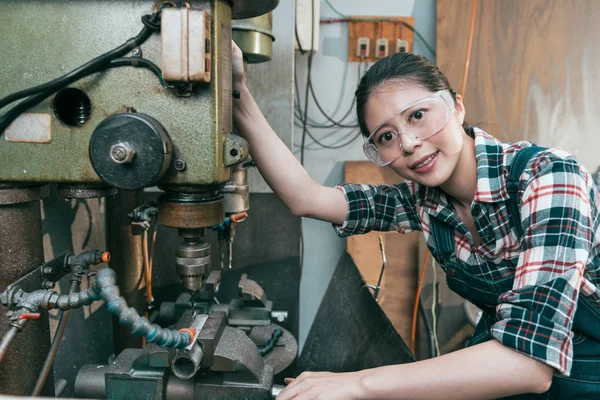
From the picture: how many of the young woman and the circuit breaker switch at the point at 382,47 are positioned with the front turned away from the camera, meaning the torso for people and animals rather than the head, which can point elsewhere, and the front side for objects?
0

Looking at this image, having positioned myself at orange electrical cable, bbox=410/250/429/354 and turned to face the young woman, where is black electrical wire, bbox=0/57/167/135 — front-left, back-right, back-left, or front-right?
front-right

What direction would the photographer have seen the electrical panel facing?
facing the viewer

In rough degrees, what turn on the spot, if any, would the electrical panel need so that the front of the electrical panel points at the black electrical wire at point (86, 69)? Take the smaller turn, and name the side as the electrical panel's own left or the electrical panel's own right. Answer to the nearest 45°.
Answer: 0° — it already faces it

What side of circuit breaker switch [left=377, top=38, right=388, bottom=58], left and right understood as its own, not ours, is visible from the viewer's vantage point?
front

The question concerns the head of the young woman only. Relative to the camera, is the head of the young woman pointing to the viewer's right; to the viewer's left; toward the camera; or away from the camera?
toward the camera

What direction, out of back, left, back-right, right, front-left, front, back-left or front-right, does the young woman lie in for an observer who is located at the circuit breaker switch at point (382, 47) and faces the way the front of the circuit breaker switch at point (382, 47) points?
front

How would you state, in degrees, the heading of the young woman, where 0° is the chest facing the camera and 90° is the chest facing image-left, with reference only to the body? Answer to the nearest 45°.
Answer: approximately 45°

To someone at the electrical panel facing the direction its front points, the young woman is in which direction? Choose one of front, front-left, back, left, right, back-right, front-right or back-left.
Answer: front

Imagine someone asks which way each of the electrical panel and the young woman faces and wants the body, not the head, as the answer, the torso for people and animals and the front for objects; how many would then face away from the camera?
0

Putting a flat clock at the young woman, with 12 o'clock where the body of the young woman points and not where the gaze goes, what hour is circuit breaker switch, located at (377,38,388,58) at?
The circuit breaker switch is roughly at 4 o'clock from the young woman.
